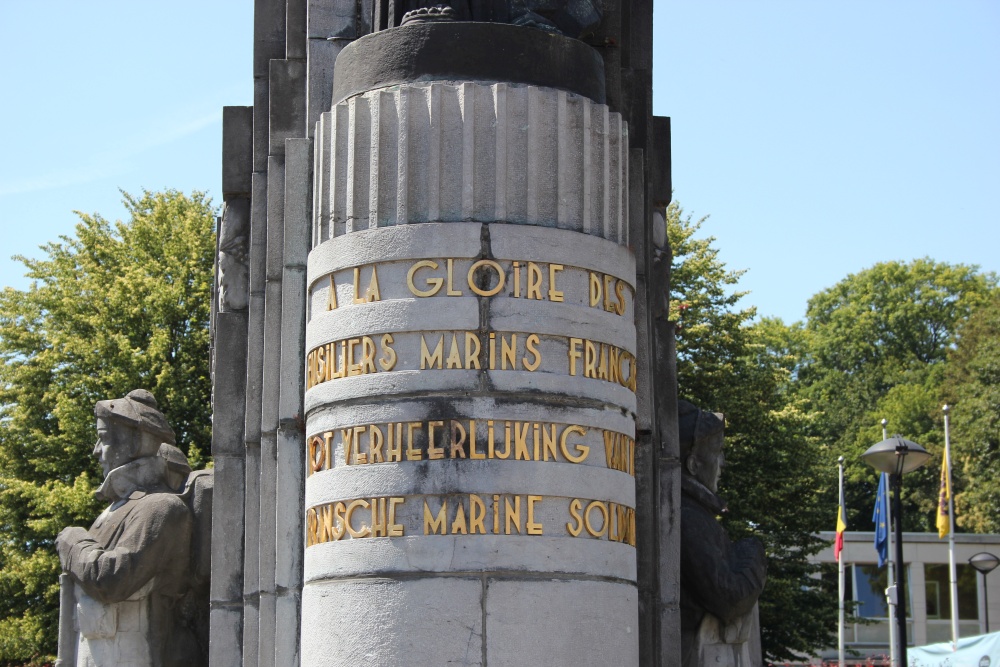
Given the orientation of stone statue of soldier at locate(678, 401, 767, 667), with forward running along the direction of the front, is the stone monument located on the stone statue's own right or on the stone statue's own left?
on the stone statue's own right

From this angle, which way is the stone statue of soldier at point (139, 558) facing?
to the viewer's left

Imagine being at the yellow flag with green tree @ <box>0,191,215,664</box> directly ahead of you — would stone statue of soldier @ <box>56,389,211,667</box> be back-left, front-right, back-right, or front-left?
front-left

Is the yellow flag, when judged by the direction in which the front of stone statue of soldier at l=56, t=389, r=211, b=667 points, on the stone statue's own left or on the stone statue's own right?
on the stone statue's own right

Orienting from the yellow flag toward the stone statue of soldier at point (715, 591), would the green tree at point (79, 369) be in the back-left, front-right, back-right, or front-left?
front-right

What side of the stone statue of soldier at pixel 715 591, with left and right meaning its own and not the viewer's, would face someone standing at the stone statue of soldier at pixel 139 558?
back

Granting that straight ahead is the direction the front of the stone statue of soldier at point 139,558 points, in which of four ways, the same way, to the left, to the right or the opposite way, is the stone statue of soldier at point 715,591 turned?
the opposite way

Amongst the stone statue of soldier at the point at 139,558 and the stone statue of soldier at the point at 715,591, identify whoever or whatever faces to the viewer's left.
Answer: the stone statue of soldier at the point at 139,558

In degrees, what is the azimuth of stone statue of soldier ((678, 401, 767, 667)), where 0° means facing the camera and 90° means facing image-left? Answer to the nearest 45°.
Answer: approximately 270°

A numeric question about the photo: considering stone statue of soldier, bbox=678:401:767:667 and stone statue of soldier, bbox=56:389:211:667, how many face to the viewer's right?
1

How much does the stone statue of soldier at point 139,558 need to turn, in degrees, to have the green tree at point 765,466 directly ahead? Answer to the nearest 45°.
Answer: approximately 135° to its right

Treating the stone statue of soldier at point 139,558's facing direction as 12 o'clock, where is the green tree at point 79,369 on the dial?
The green tree is roughly at 3 o'clock from the stone statue of soldier.

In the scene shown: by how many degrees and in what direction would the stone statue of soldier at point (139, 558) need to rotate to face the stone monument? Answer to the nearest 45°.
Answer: approximately 135° to its left
